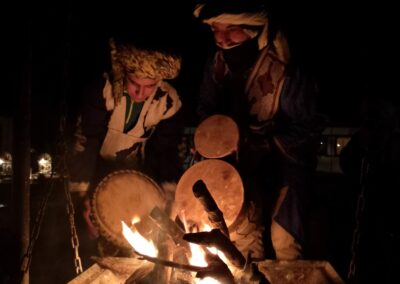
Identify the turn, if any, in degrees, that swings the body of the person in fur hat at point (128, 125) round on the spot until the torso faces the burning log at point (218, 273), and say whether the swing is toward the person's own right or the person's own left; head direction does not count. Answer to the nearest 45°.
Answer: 0° — they already face it

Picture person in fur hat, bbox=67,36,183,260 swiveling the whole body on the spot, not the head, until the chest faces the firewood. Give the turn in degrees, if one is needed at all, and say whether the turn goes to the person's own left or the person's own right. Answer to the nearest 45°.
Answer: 0° — they already face it

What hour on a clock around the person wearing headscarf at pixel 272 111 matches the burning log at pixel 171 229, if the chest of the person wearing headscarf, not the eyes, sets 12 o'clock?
The burning log is roughly at 12 o'clock from the person wearing headscarf.

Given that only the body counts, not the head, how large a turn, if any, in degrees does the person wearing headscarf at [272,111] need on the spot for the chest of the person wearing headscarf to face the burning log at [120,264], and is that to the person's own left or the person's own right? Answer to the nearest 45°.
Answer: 0° — they already face it

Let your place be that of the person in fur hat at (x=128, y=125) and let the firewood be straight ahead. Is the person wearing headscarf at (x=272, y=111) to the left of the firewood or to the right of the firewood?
left

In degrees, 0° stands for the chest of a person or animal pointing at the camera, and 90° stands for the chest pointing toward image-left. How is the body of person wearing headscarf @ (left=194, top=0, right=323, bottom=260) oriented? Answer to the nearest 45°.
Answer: approximately 45°
